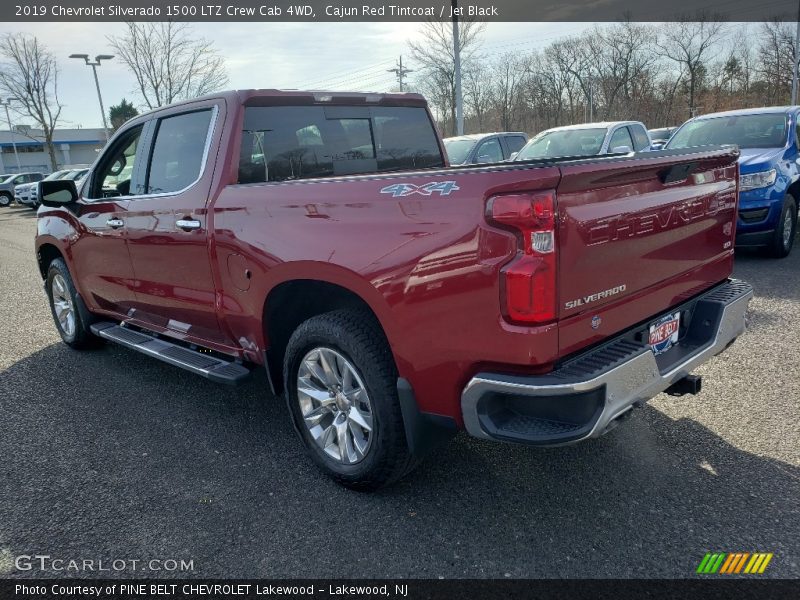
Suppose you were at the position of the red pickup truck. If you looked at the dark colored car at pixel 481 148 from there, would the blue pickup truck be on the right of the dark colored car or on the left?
right

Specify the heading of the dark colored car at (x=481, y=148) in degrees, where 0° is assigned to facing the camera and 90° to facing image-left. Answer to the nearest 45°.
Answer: approximately 45°

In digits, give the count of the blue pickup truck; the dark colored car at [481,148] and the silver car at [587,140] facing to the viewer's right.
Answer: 0

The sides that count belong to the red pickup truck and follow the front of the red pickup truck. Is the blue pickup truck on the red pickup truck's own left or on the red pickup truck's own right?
on the red pickup truck's own right

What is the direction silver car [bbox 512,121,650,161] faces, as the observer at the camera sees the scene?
facing the viewer and to the left of the viewer

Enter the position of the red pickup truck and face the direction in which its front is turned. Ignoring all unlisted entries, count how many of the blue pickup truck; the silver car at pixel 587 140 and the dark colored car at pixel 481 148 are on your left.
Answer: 0

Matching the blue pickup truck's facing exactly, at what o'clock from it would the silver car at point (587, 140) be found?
The silver car is roughly at 3 o'clock from the blue pickup truck.

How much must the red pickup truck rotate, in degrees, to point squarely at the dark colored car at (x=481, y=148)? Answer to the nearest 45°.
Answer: approximately 45° to its right

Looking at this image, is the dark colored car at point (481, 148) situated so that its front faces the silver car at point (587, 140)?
no

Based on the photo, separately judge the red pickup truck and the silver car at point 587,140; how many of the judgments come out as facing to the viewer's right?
0

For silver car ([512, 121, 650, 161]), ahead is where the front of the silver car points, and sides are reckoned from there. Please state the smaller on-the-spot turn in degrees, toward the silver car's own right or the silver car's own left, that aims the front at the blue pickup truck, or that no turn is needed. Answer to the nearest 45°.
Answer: approximately 90° to the silver car's own left

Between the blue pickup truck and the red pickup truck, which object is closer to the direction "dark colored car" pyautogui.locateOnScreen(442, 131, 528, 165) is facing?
the red pickup truck

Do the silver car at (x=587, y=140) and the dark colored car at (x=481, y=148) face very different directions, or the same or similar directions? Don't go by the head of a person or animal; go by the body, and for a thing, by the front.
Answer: same or similar directions

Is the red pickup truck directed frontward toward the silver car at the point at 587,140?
no

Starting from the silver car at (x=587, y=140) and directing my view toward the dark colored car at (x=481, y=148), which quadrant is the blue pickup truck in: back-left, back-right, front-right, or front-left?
back-left

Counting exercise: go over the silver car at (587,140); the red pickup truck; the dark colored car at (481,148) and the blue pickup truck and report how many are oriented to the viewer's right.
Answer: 0

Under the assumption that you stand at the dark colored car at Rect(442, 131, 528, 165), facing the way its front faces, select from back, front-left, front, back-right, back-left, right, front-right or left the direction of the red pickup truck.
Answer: front-left

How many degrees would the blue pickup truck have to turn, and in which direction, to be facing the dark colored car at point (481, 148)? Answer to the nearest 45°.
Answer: approximately 90° to its right

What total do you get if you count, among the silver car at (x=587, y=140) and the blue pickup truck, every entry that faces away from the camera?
0
